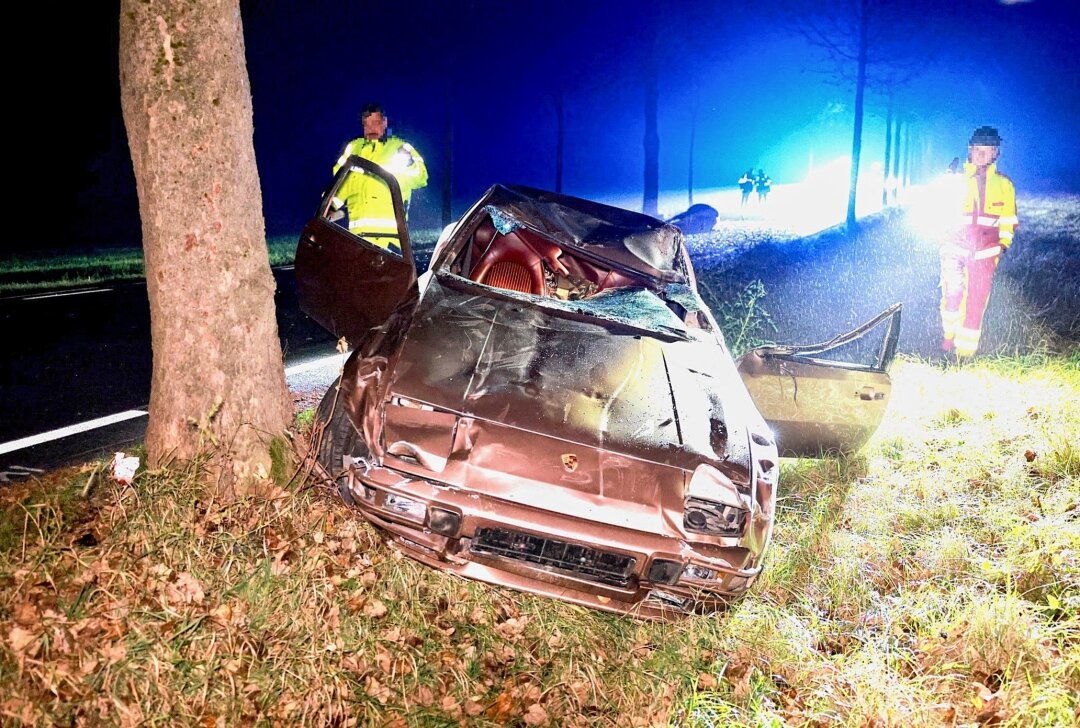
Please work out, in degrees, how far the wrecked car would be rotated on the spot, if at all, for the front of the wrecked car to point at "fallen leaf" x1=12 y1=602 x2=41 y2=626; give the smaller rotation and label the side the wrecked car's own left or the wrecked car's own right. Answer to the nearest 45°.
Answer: approximately 45° to the wrecked car's own right

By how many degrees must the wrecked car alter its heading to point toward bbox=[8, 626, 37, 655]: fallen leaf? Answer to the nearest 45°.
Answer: approximately 45° to its right

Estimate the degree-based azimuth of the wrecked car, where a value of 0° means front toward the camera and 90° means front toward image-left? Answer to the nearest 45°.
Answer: approximately 0°

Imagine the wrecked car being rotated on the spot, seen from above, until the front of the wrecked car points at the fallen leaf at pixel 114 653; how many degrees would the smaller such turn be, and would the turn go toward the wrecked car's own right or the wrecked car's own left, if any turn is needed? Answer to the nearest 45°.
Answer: approximately 45° to the wrecked car's own right

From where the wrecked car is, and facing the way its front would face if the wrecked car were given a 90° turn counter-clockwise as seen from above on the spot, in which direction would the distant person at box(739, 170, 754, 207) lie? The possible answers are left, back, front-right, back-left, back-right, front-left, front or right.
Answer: left

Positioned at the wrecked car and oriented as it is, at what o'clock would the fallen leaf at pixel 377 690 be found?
The fallen leaf is roughly at 1 o'clock from the wrecked car.

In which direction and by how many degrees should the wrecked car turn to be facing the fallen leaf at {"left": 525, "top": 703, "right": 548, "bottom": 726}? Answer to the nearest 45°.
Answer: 0° — it already faces it

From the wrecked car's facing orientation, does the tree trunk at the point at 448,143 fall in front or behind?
behind

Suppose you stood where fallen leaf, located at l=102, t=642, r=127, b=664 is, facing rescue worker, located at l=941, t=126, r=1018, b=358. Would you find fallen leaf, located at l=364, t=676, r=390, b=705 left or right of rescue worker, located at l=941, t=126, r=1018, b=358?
right

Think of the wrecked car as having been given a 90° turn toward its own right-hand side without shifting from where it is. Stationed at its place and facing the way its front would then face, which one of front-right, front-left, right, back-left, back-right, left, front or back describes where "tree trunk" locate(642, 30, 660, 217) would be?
right

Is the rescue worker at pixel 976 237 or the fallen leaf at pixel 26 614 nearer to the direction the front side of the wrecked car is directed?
the fallen leaf
